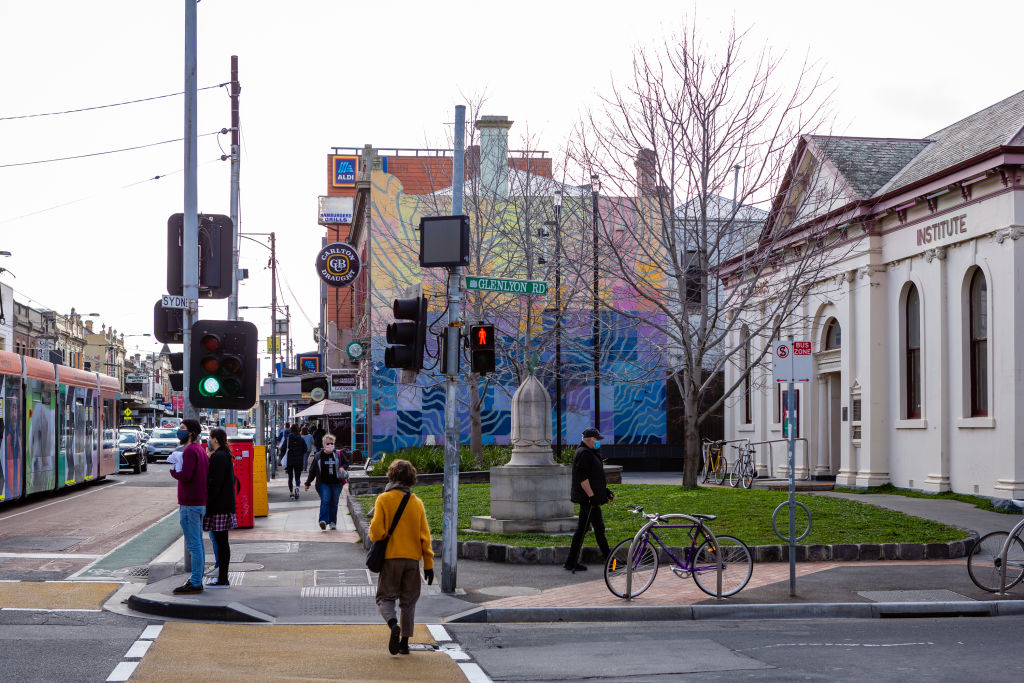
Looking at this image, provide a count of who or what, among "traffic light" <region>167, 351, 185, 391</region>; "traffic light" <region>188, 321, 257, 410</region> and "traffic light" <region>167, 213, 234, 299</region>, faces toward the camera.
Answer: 1

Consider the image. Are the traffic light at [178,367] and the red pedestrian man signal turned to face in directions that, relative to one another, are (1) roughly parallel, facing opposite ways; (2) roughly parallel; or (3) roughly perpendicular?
roughly perpendicular

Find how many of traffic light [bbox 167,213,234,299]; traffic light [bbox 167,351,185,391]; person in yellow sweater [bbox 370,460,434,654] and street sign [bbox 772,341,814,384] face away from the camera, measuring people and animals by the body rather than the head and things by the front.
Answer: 2

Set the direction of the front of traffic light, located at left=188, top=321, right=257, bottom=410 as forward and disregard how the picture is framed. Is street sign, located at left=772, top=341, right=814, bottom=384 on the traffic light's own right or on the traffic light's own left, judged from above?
on the traffic light's own left

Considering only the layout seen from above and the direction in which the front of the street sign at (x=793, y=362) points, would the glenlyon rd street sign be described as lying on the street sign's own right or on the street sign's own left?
on the street sign's own right

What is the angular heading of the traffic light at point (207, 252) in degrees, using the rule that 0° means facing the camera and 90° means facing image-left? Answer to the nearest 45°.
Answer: approximately 180°

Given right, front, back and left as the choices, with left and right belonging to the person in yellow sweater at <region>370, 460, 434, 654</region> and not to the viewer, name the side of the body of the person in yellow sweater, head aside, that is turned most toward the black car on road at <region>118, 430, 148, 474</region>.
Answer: front

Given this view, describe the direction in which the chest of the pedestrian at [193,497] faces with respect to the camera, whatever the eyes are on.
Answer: to the viewer's left

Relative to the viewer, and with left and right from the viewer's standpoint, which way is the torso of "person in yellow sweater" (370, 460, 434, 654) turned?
facing away from the viewer

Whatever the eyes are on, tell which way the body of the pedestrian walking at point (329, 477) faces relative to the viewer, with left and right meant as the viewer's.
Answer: facing the viewer

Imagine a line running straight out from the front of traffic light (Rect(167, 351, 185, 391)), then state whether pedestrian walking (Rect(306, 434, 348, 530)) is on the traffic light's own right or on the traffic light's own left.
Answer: on the traffic light's own right

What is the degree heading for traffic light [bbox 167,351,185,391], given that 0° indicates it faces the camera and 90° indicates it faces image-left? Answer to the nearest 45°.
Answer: approximately 90°
